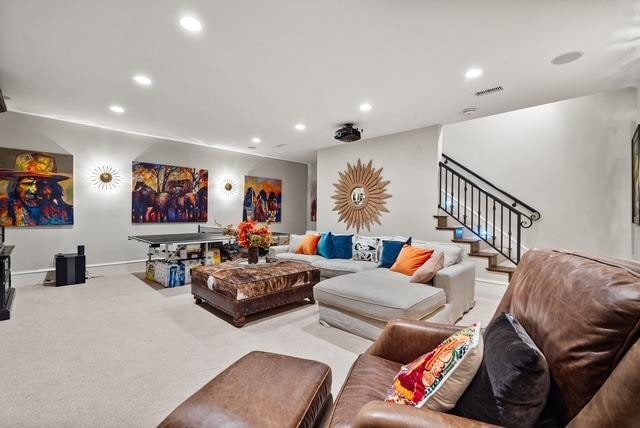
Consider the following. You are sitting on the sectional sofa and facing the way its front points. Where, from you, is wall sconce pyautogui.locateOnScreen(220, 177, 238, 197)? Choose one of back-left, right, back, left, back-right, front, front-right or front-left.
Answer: right

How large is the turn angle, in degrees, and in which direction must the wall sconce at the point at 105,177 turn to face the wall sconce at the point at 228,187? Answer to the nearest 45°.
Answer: approximately 90° to its left

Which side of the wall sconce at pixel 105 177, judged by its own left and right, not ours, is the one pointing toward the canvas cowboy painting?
right

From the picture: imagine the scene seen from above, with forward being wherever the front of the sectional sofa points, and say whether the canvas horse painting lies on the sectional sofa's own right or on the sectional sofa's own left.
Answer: on the sectional sofa's own right

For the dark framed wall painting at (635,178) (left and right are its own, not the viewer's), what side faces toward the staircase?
front

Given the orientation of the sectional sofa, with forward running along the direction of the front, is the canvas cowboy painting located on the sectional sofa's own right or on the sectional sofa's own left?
on the sectional sofa's own right

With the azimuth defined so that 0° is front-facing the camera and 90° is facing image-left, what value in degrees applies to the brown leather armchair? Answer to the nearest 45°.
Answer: approximately 45°

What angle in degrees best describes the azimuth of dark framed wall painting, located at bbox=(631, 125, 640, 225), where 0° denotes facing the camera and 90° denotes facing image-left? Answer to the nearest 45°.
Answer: approximately 90°

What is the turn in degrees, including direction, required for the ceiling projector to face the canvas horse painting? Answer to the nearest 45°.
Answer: approximately 45° to its right

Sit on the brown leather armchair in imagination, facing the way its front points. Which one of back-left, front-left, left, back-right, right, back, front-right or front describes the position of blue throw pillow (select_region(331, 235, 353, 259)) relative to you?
right

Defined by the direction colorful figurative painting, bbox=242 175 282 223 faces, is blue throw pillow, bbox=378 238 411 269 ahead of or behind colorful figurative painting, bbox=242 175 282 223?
ahead

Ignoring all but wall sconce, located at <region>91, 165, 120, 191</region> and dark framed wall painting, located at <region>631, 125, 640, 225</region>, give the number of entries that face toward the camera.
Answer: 1

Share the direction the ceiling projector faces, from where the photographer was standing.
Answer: facing the viewer and to the left of the viewer
